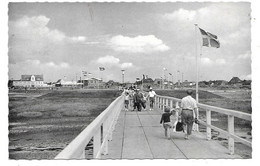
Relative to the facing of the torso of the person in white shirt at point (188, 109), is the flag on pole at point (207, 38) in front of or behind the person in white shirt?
in front

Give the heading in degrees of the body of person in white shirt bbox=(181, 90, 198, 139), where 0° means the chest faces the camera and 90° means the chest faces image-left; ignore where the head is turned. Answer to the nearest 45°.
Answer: approximately 180°
